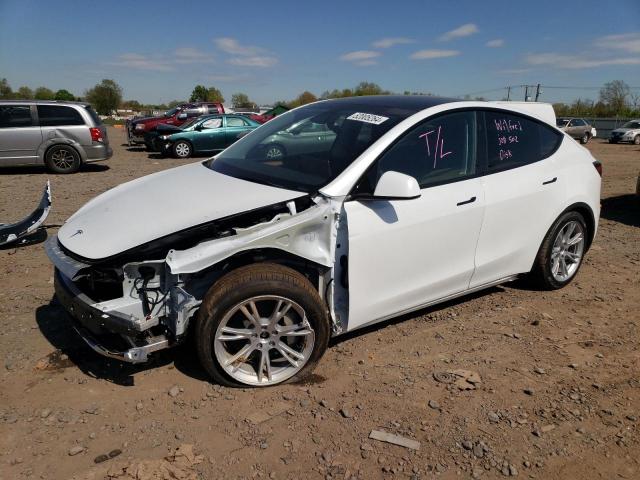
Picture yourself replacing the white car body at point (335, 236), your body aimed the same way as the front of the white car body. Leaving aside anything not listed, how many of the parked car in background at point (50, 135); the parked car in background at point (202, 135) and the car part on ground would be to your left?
0

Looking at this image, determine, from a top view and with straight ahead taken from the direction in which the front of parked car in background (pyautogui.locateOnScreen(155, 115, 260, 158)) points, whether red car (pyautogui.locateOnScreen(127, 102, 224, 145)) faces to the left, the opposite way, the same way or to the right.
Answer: the same way

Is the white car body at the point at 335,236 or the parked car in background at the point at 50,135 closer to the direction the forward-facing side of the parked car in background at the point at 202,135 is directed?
the parked car in background

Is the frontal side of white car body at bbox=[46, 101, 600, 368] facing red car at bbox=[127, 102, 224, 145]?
no

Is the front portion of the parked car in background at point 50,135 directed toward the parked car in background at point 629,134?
no

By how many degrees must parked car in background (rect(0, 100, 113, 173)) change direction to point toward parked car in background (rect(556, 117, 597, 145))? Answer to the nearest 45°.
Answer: approximately 180°

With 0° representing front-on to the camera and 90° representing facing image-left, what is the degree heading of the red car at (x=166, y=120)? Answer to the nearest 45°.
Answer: approximately 45°

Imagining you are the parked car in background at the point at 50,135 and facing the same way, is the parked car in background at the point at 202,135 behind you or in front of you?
behind

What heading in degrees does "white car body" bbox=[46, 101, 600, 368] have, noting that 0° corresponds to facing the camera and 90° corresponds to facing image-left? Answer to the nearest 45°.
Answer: approximately 45°

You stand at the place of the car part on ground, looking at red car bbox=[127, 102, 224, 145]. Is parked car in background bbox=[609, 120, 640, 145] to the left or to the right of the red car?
right

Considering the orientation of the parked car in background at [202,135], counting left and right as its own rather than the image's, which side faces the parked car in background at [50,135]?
front

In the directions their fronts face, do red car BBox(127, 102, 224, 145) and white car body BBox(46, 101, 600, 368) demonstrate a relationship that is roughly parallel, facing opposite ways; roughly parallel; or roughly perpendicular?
roughly parallel

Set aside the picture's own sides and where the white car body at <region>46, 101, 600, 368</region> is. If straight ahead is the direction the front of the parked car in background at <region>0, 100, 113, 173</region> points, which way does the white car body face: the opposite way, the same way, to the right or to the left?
the same way

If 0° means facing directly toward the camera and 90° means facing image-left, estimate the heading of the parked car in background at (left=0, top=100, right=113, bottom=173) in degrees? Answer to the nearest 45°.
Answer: approximately 90°

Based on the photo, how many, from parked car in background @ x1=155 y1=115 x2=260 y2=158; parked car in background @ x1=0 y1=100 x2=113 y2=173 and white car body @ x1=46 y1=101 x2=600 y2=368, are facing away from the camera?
0

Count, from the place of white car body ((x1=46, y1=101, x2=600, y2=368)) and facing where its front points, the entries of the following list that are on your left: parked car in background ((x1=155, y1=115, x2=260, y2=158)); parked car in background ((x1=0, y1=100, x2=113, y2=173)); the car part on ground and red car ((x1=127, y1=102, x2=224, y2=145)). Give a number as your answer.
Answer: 0

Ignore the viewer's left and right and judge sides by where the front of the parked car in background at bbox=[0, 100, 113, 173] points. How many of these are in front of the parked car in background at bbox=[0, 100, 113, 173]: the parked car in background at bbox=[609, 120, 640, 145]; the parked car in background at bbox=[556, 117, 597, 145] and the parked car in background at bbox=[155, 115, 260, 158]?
0

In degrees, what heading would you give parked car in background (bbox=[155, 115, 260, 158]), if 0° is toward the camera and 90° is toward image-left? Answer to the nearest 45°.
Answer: approximately 45°

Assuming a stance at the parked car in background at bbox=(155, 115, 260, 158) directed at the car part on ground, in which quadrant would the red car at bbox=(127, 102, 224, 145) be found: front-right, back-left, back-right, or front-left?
back-right

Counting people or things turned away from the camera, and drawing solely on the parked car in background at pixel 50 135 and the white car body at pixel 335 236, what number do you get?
0

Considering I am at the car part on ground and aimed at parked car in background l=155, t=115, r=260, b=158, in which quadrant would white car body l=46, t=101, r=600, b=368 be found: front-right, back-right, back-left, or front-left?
back-right
